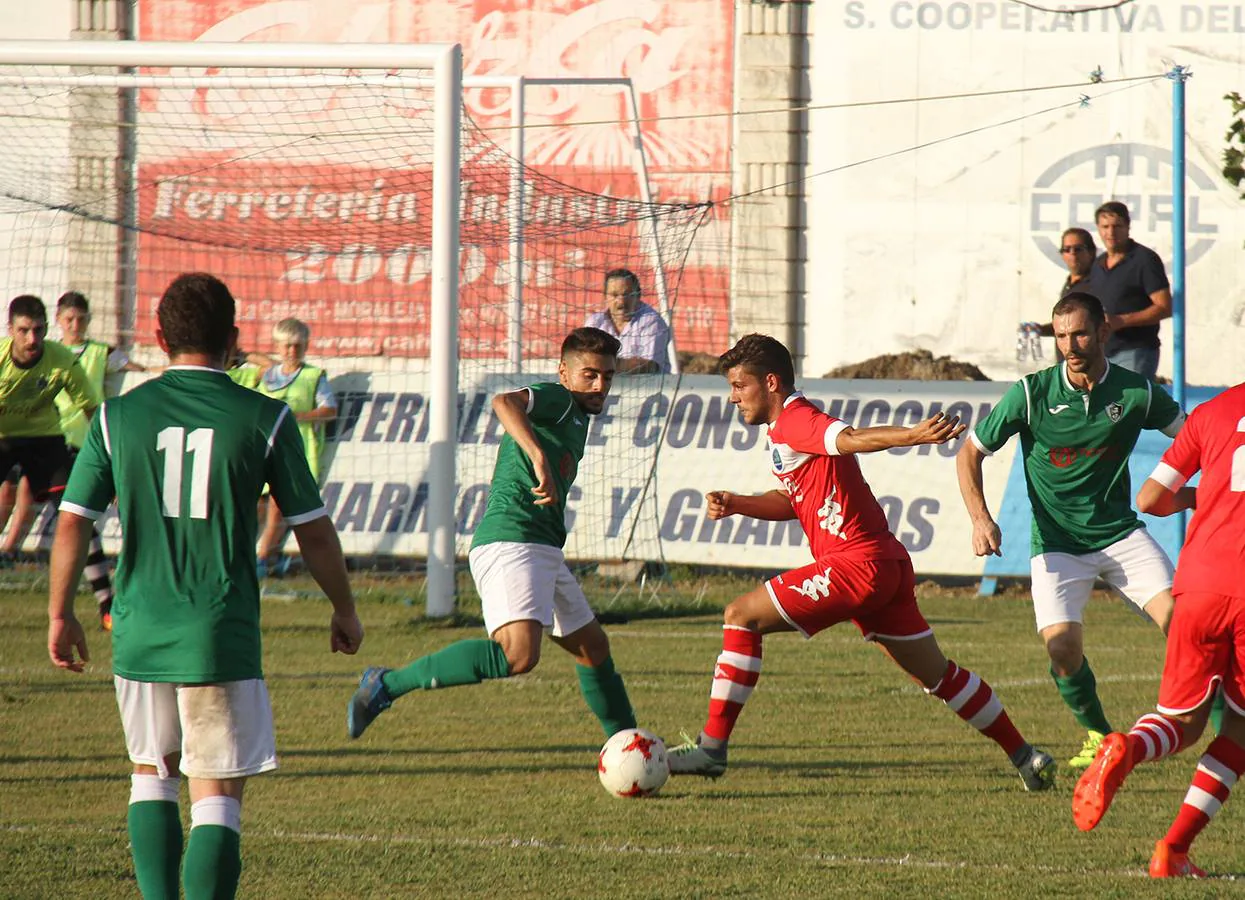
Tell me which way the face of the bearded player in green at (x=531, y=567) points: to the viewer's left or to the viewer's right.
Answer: to the viewer's right

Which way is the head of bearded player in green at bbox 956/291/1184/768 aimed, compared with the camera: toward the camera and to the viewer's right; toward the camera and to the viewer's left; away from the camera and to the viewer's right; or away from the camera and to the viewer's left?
toward the camera and to the viewer's left

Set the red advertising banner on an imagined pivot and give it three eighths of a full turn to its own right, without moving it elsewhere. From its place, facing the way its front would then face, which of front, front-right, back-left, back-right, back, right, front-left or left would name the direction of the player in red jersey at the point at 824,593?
back-left

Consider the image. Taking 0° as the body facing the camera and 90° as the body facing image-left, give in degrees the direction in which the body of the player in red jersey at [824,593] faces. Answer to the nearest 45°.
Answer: approximately 90°

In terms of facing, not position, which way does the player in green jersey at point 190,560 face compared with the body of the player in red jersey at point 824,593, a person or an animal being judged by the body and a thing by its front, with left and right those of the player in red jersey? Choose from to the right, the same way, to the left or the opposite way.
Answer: to the right

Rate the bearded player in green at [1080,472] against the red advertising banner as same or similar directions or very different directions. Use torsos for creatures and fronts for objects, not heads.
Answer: same or similar directions

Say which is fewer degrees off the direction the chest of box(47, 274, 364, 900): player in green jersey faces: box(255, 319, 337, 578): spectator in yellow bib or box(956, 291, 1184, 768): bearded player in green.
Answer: the spectator in yellow bib

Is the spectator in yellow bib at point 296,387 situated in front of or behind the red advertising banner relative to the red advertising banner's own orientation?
in front

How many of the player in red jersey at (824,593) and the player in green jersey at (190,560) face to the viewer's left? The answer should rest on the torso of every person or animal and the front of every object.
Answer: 1

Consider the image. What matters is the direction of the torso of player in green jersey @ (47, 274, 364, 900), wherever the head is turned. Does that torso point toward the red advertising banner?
yes

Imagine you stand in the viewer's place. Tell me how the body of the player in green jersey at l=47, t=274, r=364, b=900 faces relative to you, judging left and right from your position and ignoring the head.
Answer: facing away from the viewer

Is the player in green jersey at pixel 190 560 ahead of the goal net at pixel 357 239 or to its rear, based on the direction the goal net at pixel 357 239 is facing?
ahead

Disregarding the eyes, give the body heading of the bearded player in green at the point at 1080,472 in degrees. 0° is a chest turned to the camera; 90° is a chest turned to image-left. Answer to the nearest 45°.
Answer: approximately 0°

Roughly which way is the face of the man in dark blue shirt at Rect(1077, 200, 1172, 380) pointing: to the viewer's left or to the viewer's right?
to the viewer's left

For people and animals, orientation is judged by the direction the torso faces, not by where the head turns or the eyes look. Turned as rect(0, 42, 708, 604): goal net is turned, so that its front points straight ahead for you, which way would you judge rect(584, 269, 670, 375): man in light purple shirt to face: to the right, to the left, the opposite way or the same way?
the same way

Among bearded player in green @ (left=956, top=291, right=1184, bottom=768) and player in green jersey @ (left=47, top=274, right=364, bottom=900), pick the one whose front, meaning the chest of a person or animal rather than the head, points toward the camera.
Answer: the bearded player in green

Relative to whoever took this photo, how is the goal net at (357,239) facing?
facing the viewer and to the left of the viewer

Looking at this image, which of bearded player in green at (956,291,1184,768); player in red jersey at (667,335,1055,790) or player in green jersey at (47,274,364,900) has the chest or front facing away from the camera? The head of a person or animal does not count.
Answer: the player in green jersey
